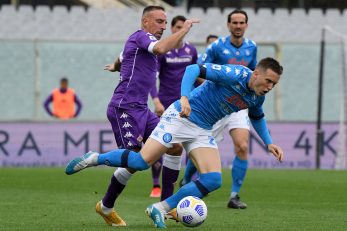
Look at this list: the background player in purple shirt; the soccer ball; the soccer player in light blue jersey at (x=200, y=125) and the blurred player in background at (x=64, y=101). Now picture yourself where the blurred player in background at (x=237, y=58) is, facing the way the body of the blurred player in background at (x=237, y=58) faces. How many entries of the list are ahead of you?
2

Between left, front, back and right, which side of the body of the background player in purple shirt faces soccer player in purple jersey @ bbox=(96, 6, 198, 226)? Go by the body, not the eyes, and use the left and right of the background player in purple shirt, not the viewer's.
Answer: front

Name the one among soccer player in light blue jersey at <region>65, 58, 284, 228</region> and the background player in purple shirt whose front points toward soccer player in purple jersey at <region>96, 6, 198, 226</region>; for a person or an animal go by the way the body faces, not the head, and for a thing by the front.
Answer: the background player in purple shirt

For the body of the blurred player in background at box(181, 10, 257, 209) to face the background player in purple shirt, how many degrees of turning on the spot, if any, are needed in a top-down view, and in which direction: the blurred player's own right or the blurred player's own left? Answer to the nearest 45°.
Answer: approximately 135° to the blurred player's own right

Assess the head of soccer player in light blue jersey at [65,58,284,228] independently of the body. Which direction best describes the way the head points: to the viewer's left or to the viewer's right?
to the viewer's right

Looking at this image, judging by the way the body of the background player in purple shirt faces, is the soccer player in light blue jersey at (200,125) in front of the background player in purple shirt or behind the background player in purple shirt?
in front

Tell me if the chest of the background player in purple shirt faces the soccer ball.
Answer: yes

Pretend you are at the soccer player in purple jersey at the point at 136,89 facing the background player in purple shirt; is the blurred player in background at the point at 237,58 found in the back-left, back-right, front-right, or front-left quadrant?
front-right

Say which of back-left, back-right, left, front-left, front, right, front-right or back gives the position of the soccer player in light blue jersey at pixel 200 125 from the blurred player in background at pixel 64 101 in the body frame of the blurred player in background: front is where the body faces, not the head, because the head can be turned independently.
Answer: front

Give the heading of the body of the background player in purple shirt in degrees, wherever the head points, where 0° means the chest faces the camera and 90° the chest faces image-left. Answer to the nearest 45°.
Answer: approximately 0°

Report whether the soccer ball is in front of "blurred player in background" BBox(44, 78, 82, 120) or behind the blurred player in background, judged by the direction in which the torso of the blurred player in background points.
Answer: in front

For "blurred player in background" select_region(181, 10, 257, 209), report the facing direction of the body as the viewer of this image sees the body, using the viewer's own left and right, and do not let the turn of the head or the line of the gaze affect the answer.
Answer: facing the viewer

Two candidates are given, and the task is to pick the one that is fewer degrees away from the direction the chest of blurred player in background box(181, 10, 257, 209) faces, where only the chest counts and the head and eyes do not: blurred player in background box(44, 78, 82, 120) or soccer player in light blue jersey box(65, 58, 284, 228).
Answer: the soccer player in light blue jersey

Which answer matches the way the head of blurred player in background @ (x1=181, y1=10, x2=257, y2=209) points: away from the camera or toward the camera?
toward the camera

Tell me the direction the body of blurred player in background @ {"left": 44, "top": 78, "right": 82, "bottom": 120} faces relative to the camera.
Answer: toward the camera
